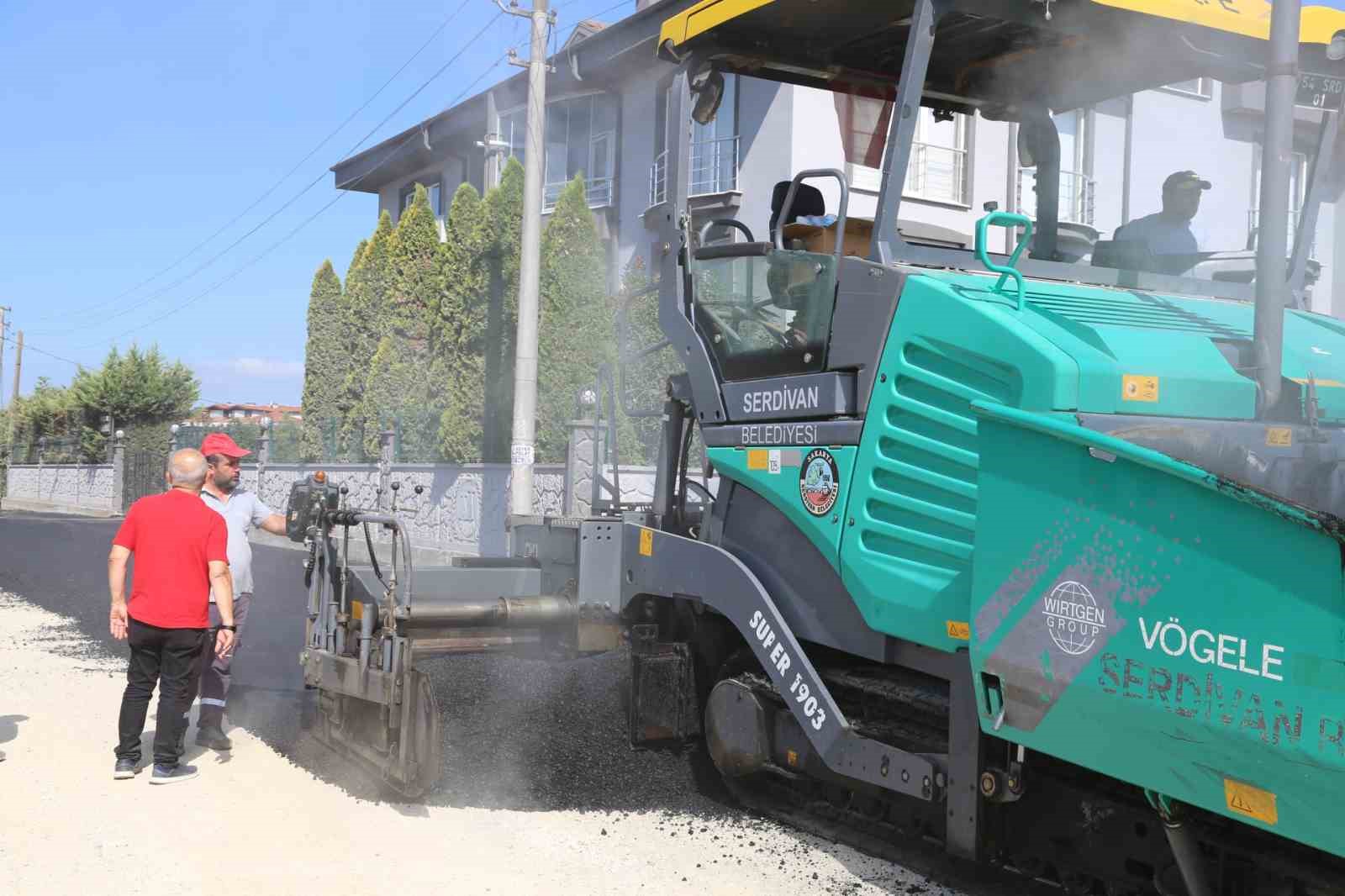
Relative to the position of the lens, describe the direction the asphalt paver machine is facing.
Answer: facing the viewer and to the right of the viewer

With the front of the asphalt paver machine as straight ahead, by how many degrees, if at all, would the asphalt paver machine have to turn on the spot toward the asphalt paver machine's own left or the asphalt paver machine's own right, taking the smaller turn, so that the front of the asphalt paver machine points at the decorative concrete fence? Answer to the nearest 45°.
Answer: approximately 180°

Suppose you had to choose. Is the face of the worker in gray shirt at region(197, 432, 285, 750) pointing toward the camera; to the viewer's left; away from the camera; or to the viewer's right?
to the viewer's right

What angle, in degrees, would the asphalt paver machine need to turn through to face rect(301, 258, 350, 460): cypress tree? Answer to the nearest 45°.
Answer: approximately 180°

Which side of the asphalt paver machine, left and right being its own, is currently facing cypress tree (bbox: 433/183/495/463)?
back

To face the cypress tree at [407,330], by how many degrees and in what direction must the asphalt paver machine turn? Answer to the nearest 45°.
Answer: approximately 180°
